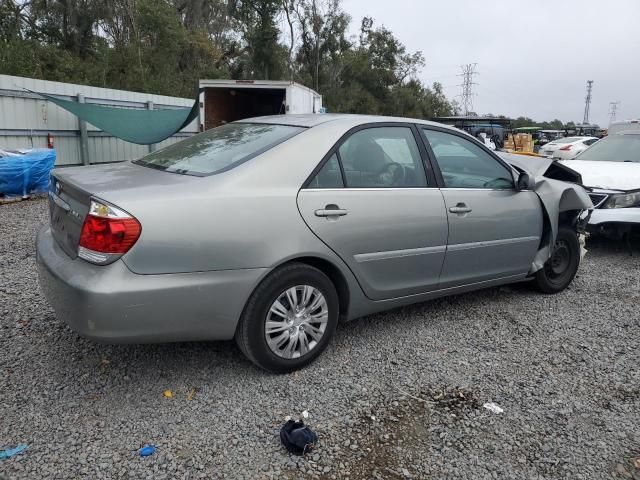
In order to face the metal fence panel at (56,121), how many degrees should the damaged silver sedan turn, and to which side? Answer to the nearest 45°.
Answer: approximately 90° to its left

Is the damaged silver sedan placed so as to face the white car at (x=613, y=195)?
yes

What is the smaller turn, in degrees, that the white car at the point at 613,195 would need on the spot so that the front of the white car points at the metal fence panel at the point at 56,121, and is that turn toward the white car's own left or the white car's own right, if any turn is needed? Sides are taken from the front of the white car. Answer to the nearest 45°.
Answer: approximately 45° to the white car's own right

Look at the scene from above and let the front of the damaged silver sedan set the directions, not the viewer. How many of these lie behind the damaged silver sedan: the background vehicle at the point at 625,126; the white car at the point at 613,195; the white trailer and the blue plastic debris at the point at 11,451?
1

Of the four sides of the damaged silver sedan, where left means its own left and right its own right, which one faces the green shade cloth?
left

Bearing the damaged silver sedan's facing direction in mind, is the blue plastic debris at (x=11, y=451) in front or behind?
behind

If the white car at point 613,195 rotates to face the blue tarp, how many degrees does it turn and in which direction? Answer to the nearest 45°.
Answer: approximately 45° to its right

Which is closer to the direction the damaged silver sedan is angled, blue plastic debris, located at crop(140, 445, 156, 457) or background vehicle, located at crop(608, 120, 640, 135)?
the background vehicle

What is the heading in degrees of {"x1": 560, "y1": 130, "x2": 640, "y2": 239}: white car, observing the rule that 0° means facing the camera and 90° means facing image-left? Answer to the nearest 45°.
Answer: approximately 45°

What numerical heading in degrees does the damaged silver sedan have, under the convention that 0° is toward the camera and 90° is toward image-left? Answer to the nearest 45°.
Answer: approximately 225°

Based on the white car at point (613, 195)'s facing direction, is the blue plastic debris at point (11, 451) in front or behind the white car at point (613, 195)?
in front

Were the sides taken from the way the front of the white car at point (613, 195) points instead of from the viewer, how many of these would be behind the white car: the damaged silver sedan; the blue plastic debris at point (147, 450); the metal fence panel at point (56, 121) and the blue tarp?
0

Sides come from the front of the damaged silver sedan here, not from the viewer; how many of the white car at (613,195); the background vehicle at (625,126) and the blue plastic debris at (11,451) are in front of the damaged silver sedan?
2

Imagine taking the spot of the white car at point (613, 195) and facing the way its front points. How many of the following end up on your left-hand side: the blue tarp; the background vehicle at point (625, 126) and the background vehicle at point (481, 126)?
0

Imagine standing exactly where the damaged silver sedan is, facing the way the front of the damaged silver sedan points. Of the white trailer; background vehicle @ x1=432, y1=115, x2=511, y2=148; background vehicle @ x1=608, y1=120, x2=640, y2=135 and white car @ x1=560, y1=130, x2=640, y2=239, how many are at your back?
0

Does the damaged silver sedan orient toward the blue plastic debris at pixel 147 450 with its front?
no

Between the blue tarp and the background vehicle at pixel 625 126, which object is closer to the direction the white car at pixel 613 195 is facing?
the blue tarp
